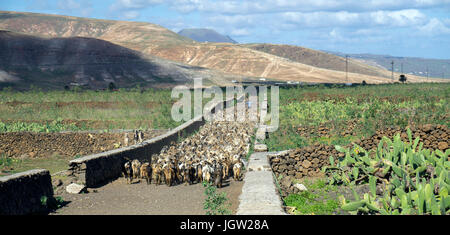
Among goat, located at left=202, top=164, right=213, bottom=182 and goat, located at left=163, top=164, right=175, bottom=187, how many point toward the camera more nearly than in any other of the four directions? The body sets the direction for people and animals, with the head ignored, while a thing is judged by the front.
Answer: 2

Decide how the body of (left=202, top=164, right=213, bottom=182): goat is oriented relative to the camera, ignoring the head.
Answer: toward the camera

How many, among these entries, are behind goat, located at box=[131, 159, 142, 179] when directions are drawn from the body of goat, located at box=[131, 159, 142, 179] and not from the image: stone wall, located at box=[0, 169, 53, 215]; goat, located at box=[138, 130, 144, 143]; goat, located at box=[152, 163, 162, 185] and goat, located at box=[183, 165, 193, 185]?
1

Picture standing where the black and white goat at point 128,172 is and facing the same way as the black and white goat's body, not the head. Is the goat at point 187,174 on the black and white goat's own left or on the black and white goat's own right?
on the black and white goat's own left

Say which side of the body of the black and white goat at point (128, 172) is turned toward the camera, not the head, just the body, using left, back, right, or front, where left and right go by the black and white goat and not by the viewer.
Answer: front

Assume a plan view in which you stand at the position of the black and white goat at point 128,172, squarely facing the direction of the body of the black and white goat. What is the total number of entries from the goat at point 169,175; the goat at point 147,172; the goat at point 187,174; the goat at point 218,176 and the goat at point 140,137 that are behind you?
1

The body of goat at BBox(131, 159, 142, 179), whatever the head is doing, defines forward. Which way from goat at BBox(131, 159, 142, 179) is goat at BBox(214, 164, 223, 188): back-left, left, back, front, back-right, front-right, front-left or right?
front-left

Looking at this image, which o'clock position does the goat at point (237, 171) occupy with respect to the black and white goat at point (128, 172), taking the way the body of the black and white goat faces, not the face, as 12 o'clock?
The goat is roughly at 10 o'clock from the black and white goat.

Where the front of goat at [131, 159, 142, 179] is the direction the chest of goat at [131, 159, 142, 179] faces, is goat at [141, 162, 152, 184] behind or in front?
in front

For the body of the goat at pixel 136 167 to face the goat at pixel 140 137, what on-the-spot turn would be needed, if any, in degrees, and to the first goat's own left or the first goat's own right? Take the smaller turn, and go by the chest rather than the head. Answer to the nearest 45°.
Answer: approximately 180°

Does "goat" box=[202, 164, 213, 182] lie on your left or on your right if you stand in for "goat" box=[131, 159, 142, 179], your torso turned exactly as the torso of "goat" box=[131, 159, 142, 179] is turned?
on your left

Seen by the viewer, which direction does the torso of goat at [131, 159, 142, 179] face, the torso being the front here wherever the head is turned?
toward the camera
